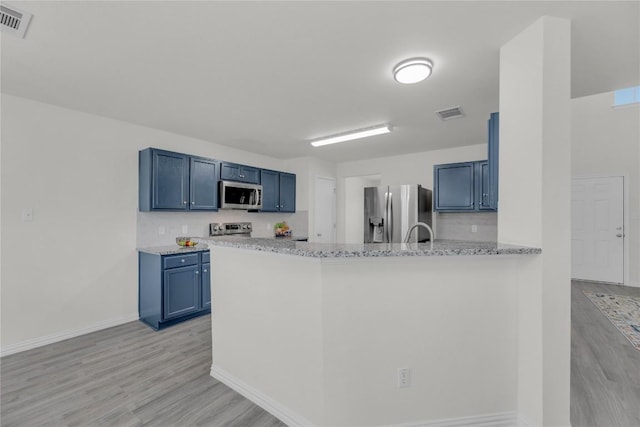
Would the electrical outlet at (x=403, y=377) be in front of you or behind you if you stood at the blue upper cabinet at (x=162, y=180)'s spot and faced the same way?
in front

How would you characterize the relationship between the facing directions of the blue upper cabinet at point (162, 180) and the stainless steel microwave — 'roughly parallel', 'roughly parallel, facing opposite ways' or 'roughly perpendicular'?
roughly parallel

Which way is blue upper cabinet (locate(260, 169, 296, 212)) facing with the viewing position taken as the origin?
facing the viewer and to the right of the viewer

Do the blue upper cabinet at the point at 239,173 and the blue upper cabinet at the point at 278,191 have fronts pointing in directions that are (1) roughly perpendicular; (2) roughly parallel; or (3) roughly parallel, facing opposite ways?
roughly parallel

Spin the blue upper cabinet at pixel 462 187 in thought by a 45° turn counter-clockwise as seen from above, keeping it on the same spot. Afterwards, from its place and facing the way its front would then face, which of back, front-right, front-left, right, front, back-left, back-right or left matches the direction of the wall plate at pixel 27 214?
right

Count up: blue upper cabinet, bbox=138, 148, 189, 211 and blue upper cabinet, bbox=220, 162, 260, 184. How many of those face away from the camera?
0

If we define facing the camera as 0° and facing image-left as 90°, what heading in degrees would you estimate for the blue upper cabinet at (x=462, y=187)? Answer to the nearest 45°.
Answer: approximately 0°

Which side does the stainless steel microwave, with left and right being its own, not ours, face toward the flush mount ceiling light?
front

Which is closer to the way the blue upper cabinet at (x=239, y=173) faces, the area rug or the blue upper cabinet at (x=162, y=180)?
the area rug

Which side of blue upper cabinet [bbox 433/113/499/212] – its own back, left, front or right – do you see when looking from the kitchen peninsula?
front

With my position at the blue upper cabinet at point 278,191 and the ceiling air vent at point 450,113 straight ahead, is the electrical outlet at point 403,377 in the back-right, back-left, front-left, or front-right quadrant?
front-right

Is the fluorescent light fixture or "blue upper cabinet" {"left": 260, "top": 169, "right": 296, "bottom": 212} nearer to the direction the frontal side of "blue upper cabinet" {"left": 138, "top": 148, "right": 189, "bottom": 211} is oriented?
the fluorescent light fixture
